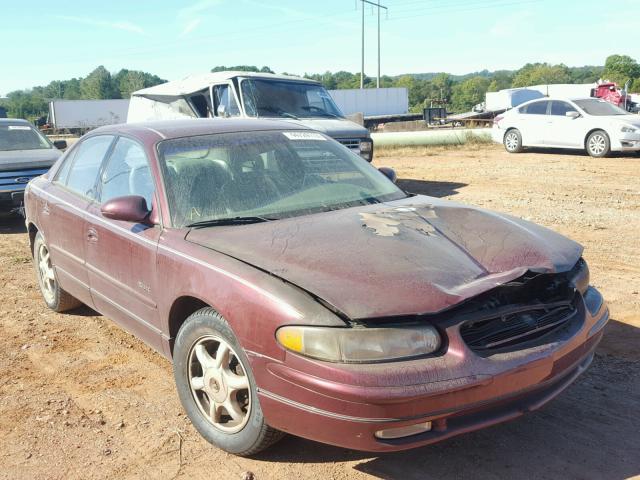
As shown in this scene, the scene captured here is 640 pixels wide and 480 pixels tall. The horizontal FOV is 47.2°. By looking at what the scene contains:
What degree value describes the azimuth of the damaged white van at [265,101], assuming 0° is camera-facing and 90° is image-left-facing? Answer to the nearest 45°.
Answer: approximately 315°

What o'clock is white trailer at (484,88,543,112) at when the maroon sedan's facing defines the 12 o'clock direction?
The white trailer is roughly at 8 o'clock from the maroon sedan.

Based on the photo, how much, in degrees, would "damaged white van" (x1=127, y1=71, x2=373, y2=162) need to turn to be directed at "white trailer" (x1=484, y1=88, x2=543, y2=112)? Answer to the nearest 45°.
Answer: approximately 90° to its left

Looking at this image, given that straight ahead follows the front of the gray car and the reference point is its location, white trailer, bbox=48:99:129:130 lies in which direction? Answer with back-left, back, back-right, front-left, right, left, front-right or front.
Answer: back

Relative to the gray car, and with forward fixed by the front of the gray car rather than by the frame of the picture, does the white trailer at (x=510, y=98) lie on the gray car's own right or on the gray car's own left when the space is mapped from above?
on the gray car's own left

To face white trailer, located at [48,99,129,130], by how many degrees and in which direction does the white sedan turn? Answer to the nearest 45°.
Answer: approximately 180°

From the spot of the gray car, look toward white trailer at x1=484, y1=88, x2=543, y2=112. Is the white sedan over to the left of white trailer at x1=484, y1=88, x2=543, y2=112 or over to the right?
right
